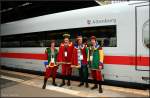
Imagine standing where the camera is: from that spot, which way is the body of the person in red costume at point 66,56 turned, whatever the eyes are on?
toward the camera

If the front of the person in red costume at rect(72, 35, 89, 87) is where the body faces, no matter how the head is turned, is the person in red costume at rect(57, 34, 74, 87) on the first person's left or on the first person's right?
on the first person's right

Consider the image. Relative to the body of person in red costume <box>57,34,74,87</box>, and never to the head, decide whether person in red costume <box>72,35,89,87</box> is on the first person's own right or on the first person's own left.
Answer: on the first person's own left

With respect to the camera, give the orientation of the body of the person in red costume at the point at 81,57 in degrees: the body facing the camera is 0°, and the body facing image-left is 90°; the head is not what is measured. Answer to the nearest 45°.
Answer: approximately 0°

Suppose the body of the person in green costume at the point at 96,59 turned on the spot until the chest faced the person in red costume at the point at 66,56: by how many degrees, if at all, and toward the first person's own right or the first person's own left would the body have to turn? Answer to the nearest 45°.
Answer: approximately 90° to the first person's own right

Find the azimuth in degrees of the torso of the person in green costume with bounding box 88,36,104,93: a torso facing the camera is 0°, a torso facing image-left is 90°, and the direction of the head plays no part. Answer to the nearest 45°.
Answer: approximately 45°

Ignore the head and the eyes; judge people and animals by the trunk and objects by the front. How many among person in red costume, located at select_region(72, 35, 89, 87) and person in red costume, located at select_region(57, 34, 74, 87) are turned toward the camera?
2

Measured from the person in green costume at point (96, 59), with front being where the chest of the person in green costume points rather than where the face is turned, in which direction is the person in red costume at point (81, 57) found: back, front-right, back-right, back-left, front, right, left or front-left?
right

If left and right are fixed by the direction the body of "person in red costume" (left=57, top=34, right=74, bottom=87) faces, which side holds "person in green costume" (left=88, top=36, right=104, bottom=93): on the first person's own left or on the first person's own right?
on the first person's own left

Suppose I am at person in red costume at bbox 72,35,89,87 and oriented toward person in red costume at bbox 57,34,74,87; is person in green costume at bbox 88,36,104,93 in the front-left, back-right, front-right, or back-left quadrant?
back-left

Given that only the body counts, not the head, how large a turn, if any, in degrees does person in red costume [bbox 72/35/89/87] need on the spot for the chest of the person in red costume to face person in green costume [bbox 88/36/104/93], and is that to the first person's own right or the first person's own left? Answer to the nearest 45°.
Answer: approximately 45° to the first person's own left
